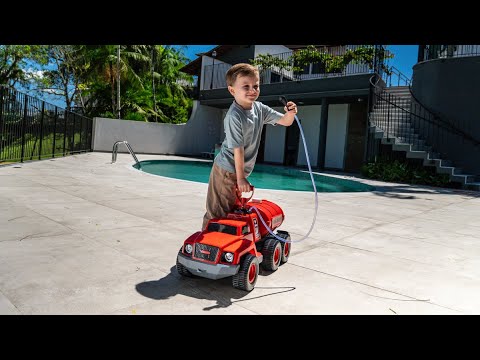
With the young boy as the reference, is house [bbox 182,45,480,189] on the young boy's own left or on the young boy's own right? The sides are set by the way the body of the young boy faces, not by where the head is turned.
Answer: on the young boy's own left

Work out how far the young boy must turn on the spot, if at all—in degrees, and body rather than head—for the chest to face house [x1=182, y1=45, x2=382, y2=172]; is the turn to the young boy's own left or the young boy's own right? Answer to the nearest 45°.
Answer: approximately 135° to the young boy's own left

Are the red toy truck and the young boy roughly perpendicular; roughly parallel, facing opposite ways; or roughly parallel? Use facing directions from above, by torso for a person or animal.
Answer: roughly perpendicular

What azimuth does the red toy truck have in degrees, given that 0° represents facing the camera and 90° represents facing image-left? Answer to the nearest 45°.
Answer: approximately 45°

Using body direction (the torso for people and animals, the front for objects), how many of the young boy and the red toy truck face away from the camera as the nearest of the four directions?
0

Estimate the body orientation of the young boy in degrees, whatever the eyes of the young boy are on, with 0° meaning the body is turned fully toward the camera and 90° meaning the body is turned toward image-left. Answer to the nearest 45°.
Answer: approximately 315°

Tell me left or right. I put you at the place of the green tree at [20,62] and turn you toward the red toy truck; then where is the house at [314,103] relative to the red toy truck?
left

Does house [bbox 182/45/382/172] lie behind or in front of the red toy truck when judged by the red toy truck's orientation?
behind

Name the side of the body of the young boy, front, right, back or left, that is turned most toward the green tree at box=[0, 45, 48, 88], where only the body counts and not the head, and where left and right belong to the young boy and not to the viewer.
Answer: back
